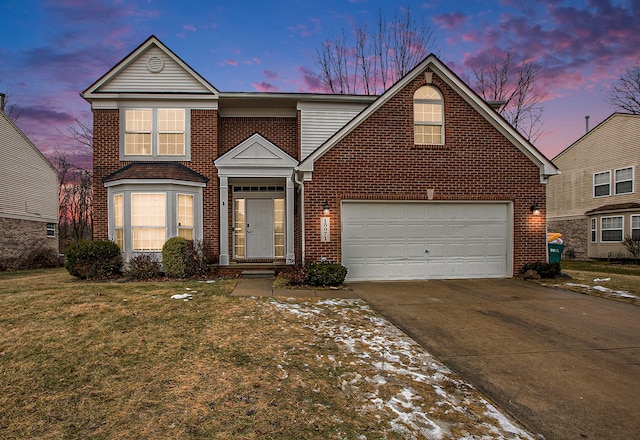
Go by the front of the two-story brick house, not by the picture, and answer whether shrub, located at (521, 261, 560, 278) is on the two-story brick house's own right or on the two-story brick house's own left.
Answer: on the two-story brick house's own left

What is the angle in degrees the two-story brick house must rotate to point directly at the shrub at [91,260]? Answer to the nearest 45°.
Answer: approximately 90° to its right

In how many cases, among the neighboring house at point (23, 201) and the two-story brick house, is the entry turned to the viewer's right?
0

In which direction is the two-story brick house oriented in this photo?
toward the camera

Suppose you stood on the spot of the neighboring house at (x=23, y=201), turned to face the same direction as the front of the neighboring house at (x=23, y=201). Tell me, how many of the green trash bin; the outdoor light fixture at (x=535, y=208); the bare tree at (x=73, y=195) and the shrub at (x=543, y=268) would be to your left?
3

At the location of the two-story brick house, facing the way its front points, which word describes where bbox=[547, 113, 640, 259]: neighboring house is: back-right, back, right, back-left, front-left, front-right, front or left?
back-left

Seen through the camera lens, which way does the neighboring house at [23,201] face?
facing the viewer and to the left of the viewer

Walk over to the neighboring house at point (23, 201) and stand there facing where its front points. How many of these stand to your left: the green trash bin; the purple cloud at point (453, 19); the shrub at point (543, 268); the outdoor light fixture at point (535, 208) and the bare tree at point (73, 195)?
3

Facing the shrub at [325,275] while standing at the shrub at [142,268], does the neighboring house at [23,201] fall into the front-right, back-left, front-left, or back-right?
back-left

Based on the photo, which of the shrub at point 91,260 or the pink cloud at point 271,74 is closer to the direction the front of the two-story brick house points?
the shrub

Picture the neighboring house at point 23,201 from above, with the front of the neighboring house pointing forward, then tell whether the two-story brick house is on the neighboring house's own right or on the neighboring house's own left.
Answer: on the neighboring house's own left

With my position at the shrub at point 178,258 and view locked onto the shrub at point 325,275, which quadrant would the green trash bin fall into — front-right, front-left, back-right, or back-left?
front-left

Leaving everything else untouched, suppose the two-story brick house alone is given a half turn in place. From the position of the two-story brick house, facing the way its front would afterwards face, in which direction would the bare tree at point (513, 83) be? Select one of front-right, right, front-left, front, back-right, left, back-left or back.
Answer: front-right
